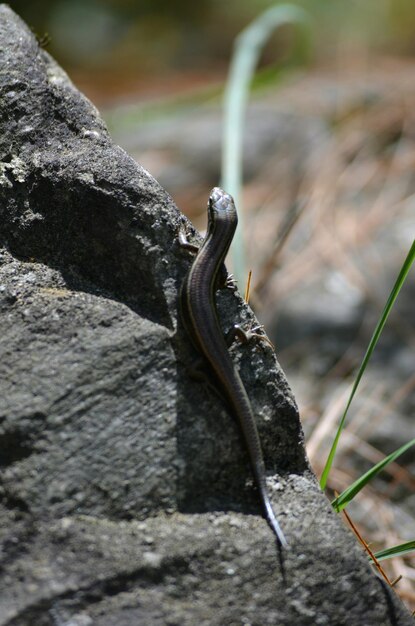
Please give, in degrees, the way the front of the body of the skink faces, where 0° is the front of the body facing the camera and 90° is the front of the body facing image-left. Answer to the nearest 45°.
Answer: approximately 180°
